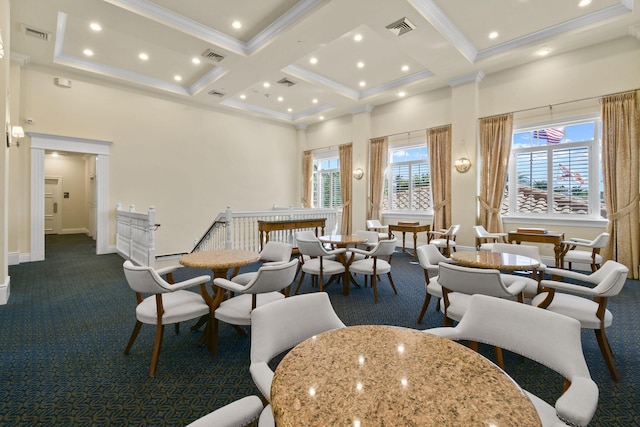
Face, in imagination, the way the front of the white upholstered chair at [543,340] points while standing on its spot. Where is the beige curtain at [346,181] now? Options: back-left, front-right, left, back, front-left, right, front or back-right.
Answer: right

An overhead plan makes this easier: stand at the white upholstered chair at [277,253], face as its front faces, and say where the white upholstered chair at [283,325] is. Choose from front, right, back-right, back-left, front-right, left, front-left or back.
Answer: front-left

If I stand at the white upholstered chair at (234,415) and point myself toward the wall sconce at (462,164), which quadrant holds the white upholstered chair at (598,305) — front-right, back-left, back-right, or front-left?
front-right

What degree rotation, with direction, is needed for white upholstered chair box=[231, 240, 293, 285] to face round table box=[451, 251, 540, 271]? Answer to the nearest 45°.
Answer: approximately 90° to its left

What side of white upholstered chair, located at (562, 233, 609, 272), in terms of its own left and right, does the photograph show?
left

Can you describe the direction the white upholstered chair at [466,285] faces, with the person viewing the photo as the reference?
facing away from the viewer and to the right of the viewer

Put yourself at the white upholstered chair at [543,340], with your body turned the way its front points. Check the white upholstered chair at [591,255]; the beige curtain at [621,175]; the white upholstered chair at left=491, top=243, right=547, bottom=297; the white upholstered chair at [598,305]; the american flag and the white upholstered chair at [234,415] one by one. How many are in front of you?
1

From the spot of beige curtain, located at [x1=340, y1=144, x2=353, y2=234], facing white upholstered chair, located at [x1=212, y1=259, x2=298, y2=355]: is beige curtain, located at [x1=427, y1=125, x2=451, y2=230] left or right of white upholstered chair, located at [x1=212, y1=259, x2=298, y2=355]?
left

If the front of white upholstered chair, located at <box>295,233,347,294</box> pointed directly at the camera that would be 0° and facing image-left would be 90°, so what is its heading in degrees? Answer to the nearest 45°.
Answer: approximately 225°

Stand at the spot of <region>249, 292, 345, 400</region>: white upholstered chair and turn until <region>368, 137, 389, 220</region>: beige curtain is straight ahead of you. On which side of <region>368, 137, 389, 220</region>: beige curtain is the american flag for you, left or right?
right

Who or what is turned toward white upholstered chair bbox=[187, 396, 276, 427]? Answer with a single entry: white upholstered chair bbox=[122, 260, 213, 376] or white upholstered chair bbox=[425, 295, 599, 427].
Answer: white upholstered chair bbox=[425, 295, 599, 427]

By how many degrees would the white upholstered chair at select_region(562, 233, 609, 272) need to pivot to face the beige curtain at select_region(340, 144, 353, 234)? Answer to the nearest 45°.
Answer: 0° — it already faces it

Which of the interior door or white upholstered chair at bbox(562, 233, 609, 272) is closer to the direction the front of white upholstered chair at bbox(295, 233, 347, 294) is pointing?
the white upholstered chair

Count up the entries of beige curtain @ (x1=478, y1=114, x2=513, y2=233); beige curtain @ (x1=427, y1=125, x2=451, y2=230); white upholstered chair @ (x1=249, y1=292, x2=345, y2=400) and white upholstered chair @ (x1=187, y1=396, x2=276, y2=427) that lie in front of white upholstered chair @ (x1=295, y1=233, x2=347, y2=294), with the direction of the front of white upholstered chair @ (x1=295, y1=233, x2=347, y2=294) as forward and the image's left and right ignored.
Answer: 2

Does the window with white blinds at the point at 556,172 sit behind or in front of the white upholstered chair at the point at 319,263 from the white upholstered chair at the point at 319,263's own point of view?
in front

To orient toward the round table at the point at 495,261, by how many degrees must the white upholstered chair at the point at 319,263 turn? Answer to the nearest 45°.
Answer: approximately 90° to its right
